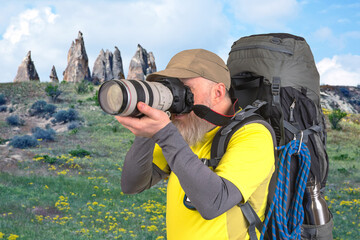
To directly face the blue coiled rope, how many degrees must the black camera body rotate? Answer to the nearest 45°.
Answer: approximately 180°

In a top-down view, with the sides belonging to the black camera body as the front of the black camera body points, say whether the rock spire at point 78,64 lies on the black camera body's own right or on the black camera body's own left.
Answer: on the black camera body's own right

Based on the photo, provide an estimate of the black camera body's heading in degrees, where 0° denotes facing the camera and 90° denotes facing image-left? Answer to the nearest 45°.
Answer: approximately 45°

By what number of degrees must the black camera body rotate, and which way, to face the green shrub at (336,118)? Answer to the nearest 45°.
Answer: approximately 180°

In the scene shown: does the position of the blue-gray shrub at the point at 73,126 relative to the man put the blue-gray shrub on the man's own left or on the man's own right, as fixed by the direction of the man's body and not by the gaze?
on the man's own right
